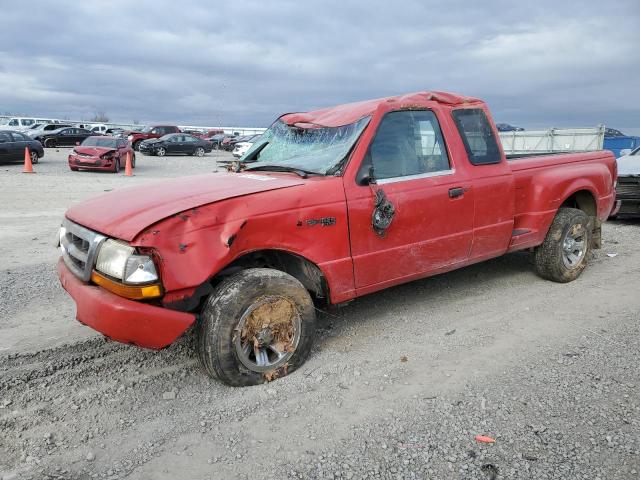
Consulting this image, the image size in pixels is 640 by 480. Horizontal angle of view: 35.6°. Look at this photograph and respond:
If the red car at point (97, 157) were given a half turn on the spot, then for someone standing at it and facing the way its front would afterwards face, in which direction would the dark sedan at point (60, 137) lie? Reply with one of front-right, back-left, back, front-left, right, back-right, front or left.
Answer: front-left

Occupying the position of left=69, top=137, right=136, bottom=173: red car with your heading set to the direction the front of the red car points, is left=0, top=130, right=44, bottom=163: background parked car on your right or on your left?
on your right

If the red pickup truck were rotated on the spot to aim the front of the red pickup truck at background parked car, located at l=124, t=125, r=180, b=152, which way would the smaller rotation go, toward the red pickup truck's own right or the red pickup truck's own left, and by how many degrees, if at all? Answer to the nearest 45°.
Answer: approximately 135° to the red pickup truck's own right

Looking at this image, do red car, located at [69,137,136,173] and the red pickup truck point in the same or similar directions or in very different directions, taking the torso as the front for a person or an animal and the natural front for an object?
same or similar directions

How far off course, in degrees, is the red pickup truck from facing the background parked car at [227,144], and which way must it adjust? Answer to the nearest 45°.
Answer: approximately 135° to its right

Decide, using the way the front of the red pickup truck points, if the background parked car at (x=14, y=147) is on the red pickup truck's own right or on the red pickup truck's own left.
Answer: on the red pickup truck's own right

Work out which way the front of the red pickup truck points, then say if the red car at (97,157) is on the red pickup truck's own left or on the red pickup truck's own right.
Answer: on the red pickup truck's own right

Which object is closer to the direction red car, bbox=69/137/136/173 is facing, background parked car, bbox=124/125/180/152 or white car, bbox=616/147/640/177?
the white car

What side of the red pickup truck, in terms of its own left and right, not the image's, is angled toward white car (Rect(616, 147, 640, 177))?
back

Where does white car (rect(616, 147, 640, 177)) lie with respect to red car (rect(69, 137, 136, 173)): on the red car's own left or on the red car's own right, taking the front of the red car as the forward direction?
on the red car's own left

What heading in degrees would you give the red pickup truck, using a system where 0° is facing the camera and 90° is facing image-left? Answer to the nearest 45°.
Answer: approximately 45°

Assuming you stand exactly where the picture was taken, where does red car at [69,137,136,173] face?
facing the viewer and to the left of the viewer

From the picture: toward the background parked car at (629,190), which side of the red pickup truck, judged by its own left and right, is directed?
back

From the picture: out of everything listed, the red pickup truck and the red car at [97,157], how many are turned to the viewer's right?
0
